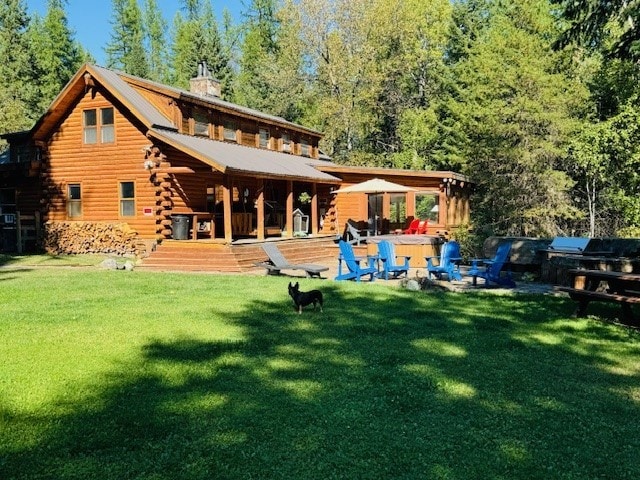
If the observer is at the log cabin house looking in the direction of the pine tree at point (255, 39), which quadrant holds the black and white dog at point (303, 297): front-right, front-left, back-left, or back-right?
back-right

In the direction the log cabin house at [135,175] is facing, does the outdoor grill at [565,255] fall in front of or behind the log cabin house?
in front

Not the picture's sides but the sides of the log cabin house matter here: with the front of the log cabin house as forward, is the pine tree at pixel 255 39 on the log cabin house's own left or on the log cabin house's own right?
on the log cabin house's own left

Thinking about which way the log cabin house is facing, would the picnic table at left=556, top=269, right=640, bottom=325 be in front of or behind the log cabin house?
in front

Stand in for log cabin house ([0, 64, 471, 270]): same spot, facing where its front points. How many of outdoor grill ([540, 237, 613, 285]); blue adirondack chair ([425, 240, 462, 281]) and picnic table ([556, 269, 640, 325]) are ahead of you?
3

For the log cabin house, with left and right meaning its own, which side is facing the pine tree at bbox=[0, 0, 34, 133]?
back

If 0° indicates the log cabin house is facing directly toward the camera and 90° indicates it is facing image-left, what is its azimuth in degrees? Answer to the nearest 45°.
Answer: approximately 315°

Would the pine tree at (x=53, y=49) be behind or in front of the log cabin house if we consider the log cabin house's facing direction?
behind
